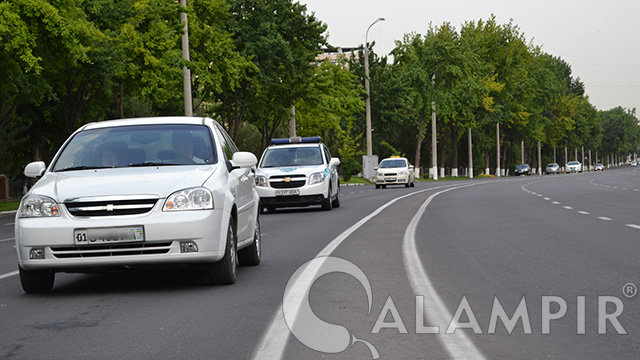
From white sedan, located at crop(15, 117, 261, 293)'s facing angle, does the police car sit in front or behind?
behind

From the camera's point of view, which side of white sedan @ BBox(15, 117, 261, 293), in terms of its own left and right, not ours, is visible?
front
